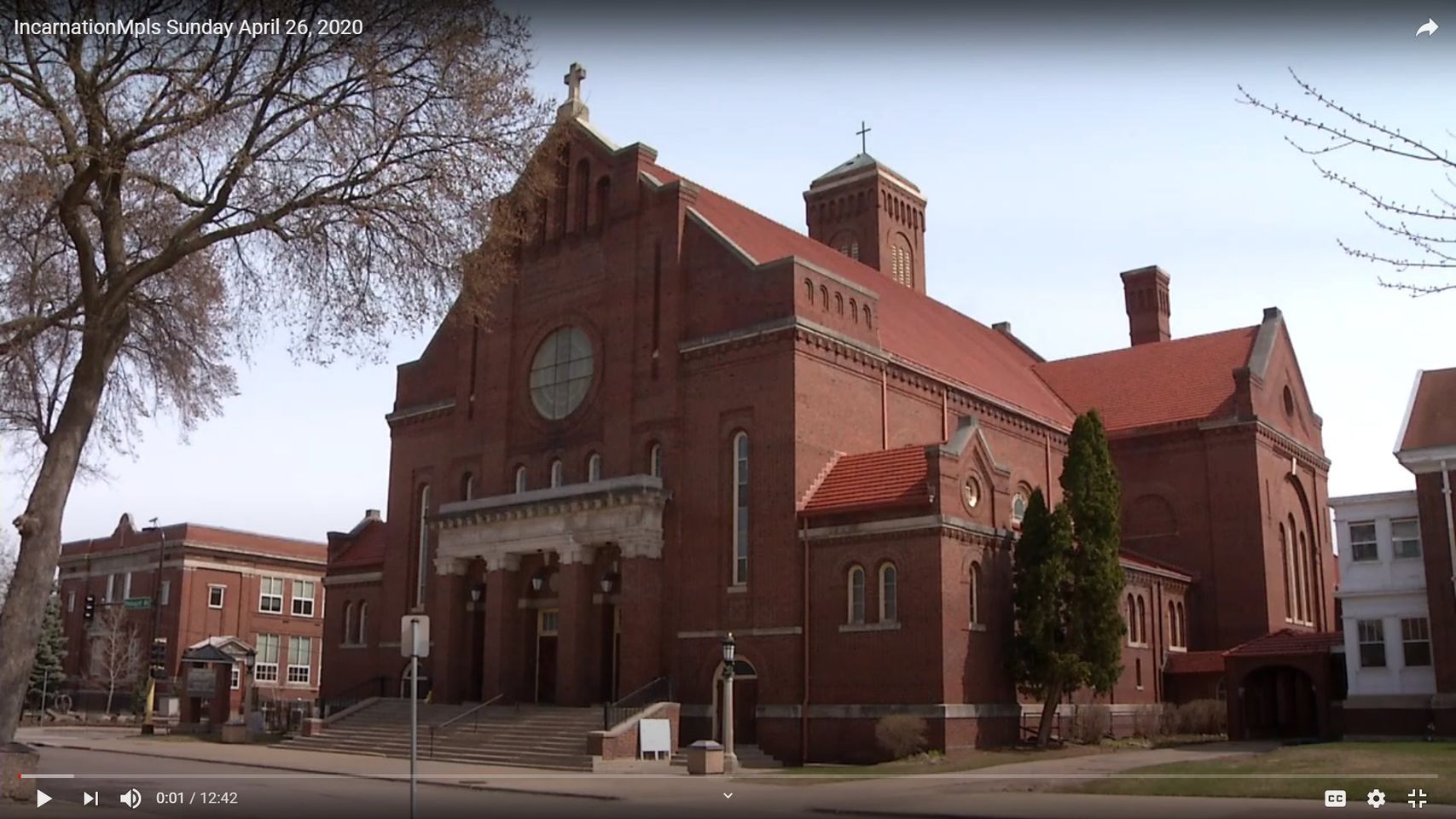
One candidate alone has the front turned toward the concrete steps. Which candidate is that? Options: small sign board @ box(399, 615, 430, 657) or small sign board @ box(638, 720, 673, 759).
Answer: small sign board @ box(399, 615, 430, 657)

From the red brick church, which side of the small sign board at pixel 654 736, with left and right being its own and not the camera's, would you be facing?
back

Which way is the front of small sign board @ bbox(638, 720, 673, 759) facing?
toward the camera

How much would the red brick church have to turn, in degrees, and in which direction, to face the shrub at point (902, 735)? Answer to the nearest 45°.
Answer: approximately 90° to its left

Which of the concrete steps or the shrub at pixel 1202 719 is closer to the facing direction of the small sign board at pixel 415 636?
the concrete steps

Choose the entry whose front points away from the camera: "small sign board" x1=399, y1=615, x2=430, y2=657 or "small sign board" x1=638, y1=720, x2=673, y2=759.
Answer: "small sign board" x1=399, y1=615, x2=430, y2=657

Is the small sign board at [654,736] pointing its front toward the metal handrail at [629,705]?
no

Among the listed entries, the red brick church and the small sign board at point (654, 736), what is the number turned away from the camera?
0

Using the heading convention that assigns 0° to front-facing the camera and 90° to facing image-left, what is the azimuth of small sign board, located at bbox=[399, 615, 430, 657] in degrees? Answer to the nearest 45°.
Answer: approximately 180°

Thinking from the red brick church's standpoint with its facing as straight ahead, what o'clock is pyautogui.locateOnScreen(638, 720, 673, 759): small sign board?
The small sign board is roughly at 11 o'clock from the red brick church.

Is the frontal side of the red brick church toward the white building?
no

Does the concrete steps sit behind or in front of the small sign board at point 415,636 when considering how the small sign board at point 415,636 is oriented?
in front
